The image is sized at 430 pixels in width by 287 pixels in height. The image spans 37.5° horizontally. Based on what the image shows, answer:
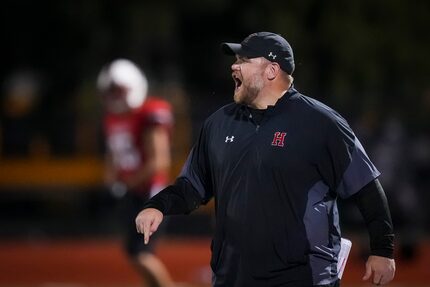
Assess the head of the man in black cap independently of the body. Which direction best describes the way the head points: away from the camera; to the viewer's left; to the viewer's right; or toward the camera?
to the viewer's left

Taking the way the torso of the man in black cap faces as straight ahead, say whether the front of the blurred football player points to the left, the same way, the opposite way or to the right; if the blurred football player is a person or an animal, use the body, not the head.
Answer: the same way

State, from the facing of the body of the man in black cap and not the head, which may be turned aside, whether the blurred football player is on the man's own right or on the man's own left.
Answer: on the man's own right

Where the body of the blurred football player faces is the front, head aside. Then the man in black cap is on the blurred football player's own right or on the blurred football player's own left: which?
on the blurred football player's own left

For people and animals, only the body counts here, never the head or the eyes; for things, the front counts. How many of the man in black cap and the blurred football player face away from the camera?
0

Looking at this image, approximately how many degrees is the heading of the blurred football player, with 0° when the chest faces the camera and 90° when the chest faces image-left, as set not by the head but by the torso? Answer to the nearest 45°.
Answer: approximately 45°

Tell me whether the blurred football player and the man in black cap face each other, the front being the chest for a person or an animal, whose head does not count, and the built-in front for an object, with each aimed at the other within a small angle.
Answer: no
